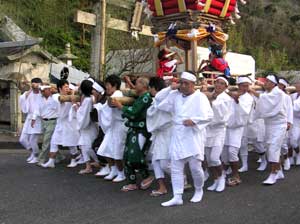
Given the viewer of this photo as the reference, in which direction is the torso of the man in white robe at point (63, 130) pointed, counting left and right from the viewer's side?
facing to the left of the viewer

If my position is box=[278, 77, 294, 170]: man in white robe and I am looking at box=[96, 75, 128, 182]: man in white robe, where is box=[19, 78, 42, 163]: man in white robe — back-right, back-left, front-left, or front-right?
front-right

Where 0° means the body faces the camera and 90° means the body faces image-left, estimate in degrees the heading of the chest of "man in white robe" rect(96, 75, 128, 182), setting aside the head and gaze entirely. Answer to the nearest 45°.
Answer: approximately 90°

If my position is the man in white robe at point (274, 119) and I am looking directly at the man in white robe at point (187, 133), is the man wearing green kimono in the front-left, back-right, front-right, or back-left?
front-right

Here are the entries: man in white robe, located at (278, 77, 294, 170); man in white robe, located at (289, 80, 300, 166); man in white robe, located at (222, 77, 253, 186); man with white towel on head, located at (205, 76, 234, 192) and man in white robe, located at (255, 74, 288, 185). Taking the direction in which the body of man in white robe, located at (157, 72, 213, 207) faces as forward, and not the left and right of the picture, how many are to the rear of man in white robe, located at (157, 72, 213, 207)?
5

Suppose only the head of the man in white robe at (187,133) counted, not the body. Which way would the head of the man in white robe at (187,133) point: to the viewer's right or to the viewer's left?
to the viewer's left

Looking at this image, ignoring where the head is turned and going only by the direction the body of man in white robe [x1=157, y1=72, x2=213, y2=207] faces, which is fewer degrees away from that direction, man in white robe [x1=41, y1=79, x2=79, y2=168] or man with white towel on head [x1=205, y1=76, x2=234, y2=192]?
the man in white robe

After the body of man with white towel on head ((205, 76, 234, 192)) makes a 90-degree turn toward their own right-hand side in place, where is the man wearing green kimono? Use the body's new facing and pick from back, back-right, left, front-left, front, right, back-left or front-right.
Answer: front-left

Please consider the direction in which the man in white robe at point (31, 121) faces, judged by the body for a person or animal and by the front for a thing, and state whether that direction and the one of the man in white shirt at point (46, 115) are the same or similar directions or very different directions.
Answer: same or similar directions

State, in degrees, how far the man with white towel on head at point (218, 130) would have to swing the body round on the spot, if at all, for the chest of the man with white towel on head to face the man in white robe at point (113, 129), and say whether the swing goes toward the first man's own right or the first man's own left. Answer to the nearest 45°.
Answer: approximately 45° to the first man's own right
